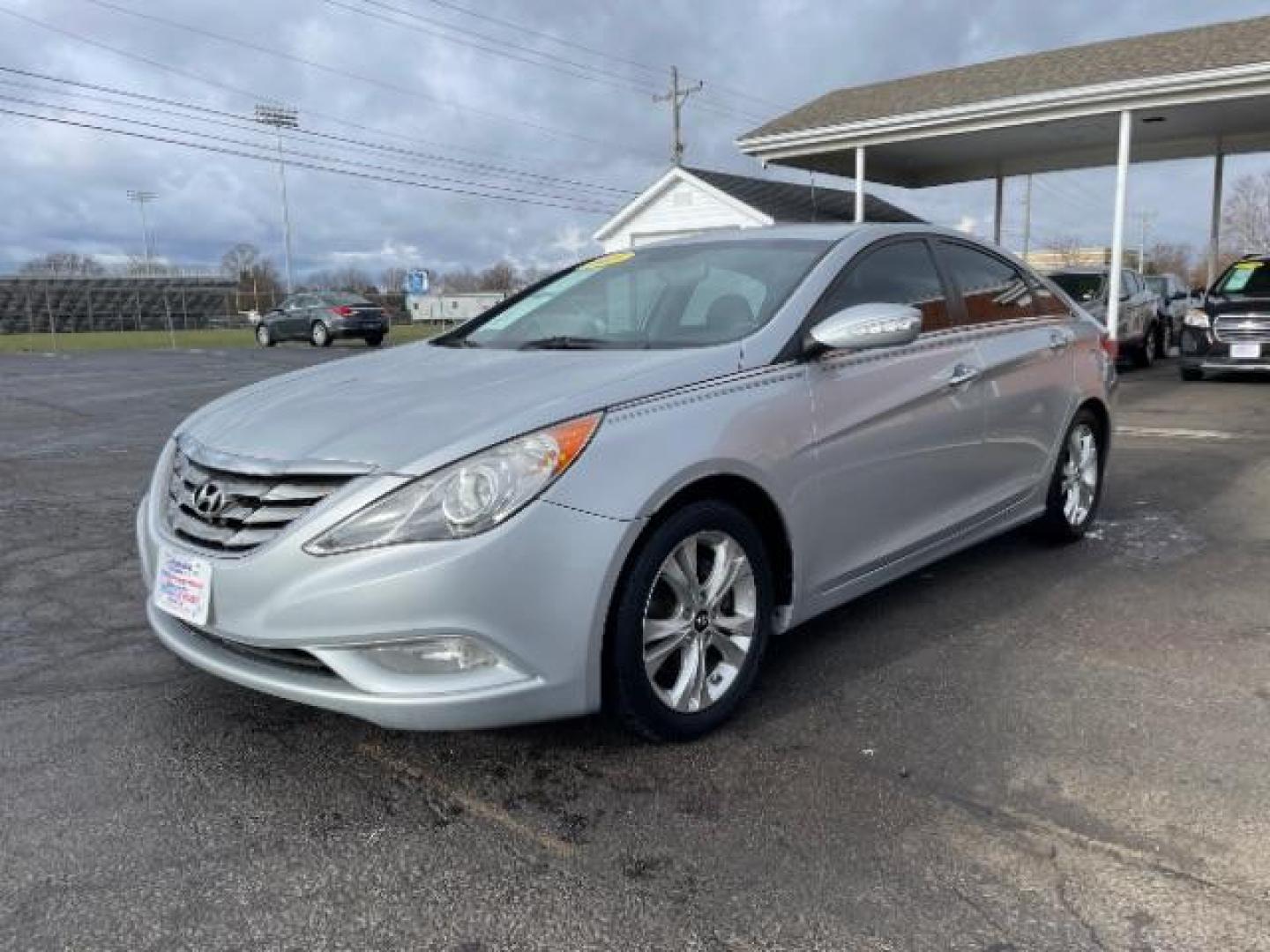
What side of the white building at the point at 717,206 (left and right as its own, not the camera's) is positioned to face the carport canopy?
left

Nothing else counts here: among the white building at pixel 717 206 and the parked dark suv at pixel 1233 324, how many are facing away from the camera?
0

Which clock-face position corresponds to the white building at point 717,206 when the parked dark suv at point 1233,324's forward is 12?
The white building is roughly at 4 o'clock from the parked dark suv.

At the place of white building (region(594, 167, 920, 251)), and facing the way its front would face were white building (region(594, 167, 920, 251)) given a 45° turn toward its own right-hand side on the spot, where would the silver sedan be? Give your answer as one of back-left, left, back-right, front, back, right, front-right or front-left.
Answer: left

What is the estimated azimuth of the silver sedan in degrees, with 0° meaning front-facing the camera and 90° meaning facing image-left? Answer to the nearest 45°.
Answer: approximately 45°

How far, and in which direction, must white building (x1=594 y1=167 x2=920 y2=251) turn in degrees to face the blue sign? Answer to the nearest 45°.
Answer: approximately 90° to its right

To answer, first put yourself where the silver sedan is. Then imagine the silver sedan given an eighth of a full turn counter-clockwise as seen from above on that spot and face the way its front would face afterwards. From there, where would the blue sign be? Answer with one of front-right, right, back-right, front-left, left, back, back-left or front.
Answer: back

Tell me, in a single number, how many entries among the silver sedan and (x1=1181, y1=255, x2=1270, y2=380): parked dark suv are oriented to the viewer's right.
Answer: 0

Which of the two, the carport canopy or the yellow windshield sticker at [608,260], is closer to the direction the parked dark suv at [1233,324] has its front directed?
the yellow windshield sticker

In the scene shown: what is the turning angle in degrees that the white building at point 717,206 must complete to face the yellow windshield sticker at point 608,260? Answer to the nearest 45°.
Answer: approximately 45° to its left

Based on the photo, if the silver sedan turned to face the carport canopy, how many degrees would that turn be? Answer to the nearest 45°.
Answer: approximately 180°

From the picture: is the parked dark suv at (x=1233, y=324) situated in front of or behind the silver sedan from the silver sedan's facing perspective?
behind

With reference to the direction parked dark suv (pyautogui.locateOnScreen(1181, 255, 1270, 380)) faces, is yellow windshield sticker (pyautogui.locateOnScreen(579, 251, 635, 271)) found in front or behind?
in front

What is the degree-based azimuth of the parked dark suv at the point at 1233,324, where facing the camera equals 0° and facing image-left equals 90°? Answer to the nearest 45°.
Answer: approximately 0°
